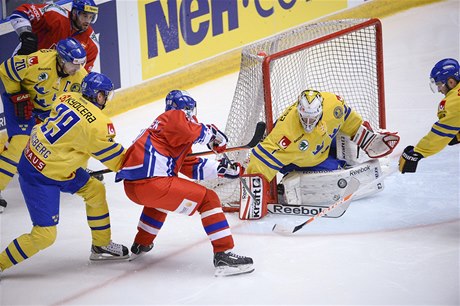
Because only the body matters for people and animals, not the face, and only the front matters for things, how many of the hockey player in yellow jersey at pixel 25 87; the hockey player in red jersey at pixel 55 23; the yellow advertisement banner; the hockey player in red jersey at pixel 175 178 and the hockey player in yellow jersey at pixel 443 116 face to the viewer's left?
1

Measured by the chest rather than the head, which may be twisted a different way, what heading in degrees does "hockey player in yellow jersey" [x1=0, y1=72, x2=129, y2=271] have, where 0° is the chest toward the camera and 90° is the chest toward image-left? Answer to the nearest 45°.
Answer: approximately 225°

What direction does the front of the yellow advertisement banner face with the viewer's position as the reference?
facing the viewer and to the right of the viewer

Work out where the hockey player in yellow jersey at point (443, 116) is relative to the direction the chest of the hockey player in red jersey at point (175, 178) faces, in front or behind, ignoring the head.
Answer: in front

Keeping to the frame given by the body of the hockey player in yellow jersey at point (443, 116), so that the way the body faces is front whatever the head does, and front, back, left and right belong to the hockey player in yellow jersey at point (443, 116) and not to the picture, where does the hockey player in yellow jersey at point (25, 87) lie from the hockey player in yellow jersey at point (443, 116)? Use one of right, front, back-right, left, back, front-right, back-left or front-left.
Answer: front

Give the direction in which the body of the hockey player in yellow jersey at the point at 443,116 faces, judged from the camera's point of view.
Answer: to the viewer's left

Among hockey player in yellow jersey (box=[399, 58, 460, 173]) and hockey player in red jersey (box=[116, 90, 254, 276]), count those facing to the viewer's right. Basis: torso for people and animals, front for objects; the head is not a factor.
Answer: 1

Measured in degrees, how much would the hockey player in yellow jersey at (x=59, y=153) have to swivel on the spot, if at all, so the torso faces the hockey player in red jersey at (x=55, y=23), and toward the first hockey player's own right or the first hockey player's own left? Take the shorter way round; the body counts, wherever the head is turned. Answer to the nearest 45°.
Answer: approximately 45° to the first hockey player's own left

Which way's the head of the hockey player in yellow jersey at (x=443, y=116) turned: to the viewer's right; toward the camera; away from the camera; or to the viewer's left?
to the viewer's left

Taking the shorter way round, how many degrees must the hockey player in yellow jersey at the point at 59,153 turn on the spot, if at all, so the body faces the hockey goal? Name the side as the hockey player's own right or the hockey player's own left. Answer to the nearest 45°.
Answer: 0° — they already face it

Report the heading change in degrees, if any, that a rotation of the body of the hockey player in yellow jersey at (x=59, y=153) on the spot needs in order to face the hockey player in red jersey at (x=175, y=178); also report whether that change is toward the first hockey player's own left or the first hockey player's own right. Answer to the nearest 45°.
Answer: approximately 45° to the first hockey player's own right

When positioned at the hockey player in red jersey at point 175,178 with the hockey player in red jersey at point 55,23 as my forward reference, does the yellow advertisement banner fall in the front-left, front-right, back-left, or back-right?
front-right

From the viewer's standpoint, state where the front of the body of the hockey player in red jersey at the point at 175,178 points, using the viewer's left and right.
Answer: facing to the right of the viewer
